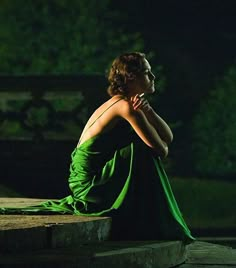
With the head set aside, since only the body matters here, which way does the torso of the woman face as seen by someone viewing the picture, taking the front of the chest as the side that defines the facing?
to the viewer's right

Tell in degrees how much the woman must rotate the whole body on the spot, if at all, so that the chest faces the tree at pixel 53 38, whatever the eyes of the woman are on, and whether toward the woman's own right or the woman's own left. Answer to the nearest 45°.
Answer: approximately 90° to the woman's own left

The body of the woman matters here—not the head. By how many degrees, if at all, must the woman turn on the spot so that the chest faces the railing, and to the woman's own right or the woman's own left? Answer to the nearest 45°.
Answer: approximately 90° to the woman's own left

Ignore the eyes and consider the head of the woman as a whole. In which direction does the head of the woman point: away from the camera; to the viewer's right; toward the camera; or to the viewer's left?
to the viewer's right
